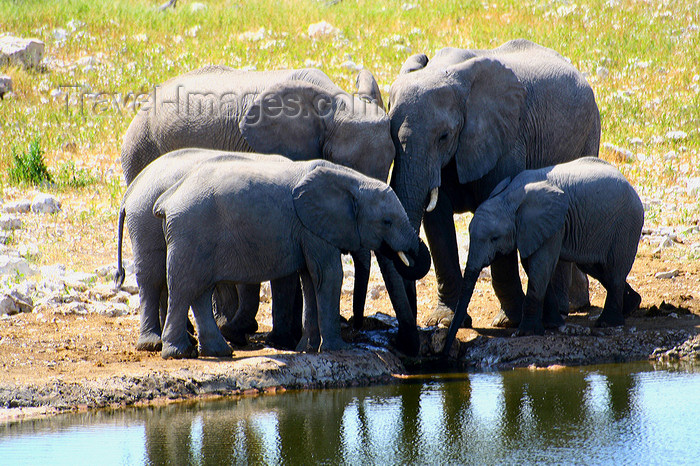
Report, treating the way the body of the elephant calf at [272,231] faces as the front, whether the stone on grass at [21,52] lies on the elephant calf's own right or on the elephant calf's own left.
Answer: on the elephant calf's own left

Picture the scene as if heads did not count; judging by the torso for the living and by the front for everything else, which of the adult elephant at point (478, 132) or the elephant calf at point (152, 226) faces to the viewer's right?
the elephant calf

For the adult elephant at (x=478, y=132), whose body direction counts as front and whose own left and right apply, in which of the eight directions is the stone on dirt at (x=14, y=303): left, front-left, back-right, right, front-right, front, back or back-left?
front-right

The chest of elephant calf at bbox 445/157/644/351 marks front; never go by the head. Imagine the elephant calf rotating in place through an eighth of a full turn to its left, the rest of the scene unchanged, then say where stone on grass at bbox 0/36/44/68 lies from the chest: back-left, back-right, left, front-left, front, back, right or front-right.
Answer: back-right

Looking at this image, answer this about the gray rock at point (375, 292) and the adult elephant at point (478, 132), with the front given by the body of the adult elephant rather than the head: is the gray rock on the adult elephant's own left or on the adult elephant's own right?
on the adult elephant's own right

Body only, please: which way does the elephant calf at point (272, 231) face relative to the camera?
to the viewer's right

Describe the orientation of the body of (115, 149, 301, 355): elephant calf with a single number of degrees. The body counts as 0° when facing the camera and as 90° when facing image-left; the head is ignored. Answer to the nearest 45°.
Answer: approximately 270°

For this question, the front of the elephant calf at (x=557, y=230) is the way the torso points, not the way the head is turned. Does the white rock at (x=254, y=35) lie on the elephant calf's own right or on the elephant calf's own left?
on the elephant calf's own right

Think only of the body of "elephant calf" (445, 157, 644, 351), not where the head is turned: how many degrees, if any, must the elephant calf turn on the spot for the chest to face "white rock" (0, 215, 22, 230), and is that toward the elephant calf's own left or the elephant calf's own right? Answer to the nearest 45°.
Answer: approximately 45° to the elephant calf's own right

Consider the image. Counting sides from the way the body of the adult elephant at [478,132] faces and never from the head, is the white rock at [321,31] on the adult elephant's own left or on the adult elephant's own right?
on the adult elephant's own right

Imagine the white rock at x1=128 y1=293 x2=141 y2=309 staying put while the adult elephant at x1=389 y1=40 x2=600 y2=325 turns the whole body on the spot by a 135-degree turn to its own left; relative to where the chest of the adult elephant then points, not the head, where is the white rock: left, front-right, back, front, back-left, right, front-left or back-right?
back
